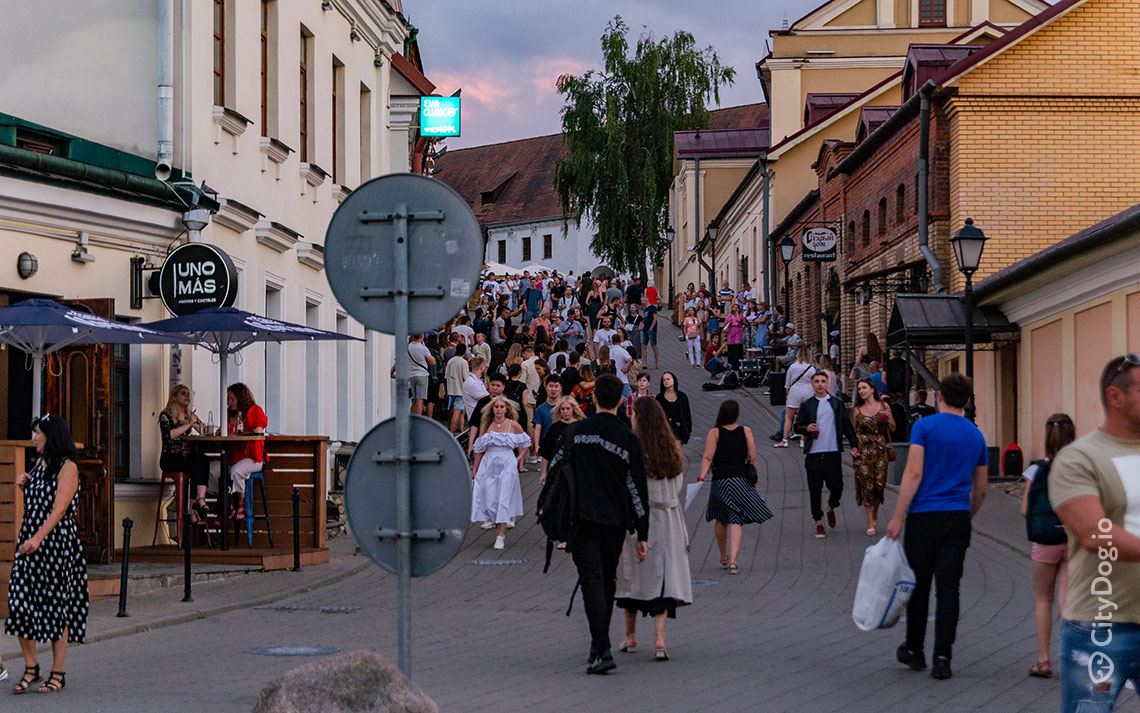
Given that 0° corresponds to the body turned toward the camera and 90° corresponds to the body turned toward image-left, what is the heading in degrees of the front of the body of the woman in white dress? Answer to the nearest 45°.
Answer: approximately 0°

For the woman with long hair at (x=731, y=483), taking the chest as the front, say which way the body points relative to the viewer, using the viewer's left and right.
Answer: facing away from the viewer

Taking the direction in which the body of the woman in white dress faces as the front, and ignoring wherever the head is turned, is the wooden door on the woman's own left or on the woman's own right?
on the woman's own right

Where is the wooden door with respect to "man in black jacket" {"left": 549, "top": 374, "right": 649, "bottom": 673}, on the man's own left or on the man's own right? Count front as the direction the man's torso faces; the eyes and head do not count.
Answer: on the man's own left

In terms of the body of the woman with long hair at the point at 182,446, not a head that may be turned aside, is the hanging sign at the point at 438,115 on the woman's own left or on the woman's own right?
on the woman's own left

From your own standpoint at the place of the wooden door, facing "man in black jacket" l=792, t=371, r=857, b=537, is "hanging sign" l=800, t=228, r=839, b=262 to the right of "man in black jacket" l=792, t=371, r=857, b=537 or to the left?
left

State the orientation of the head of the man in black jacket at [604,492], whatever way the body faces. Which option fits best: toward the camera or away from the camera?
away from the camera

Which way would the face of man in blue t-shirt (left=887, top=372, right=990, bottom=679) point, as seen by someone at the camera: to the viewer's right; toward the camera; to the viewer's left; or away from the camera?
away from the camera

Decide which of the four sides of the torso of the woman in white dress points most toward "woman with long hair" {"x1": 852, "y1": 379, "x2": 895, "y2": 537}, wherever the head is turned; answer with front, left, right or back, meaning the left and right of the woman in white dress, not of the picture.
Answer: left
